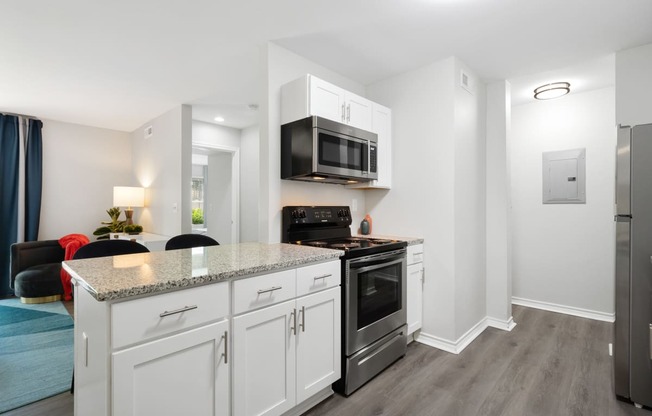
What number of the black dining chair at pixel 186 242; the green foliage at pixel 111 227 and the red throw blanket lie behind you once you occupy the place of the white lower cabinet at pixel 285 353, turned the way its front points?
3

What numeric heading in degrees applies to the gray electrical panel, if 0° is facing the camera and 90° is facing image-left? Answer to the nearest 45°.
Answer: approximately 0°

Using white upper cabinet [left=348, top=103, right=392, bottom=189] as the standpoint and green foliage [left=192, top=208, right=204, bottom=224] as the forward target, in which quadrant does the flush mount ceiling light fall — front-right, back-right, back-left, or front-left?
back-right

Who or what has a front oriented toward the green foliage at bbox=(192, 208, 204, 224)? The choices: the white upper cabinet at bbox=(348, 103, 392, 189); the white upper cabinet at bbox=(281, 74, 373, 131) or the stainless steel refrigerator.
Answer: the stainless steel refrigerator

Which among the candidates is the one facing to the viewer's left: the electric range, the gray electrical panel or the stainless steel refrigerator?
the stainless steel refrigerator

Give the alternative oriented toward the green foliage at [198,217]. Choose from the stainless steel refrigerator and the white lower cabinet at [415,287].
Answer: the stainless steel refrigerator

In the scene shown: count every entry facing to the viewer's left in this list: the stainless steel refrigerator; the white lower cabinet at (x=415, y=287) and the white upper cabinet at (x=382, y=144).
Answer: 1

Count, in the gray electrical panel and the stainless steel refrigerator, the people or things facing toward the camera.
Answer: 1

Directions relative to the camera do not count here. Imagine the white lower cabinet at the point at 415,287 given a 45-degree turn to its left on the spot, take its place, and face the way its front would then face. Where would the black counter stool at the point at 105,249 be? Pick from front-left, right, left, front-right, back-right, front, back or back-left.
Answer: back-right

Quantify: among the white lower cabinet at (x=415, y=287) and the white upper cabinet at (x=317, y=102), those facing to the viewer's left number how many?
0

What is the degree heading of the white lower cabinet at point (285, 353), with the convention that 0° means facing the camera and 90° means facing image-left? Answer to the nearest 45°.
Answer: approximately 315°

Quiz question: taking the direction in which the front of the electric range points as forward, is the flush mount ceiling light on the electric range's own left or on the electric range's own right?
on the electric range's own left

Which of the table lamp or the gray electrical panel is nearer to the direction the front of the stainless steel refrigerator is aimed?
the table lamp
